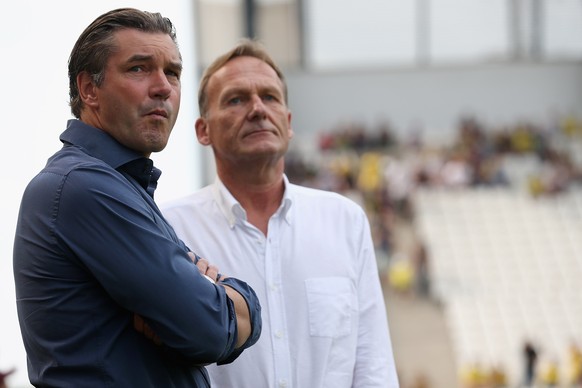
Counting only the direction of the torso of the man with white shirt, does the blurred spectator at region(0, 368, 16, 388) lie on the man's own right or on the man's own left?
on the man's own right

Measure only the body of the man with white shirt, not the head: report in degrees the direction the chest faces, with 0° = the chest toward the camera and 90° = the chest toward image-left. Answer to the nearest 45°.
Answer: approximately 0°

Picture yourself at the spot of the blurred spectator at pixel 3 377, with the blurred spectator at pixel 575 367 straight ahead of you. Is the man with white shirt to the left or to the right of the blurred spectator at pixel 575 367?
right

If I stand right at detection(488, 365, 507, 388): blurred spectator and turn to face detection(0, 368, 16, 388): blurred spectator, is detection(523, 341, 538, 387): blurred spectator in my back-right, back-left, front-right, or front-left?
back-left

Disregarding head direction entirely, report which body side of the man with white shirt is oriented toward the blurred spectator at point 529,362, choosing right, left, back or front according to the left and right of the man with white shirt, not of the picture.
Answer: back

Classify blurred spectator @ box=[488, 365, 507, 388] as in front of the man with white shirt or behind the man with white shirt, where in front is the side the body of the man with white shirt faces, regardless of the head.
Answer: behind

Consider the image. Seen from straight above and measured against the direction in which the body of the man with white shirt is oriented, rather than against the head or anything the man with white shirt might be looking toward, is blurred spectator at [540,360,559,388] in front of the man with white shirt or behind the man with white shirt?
behind

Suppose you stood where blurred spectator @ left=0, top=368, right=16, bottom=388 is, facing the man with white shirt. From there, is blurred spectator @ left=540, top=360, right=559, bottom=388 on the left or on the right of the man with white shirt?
left

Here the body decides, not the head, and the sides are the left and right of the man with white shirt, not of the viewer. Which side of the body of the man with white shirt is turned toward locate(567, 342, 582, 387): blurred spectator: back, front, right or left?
back
